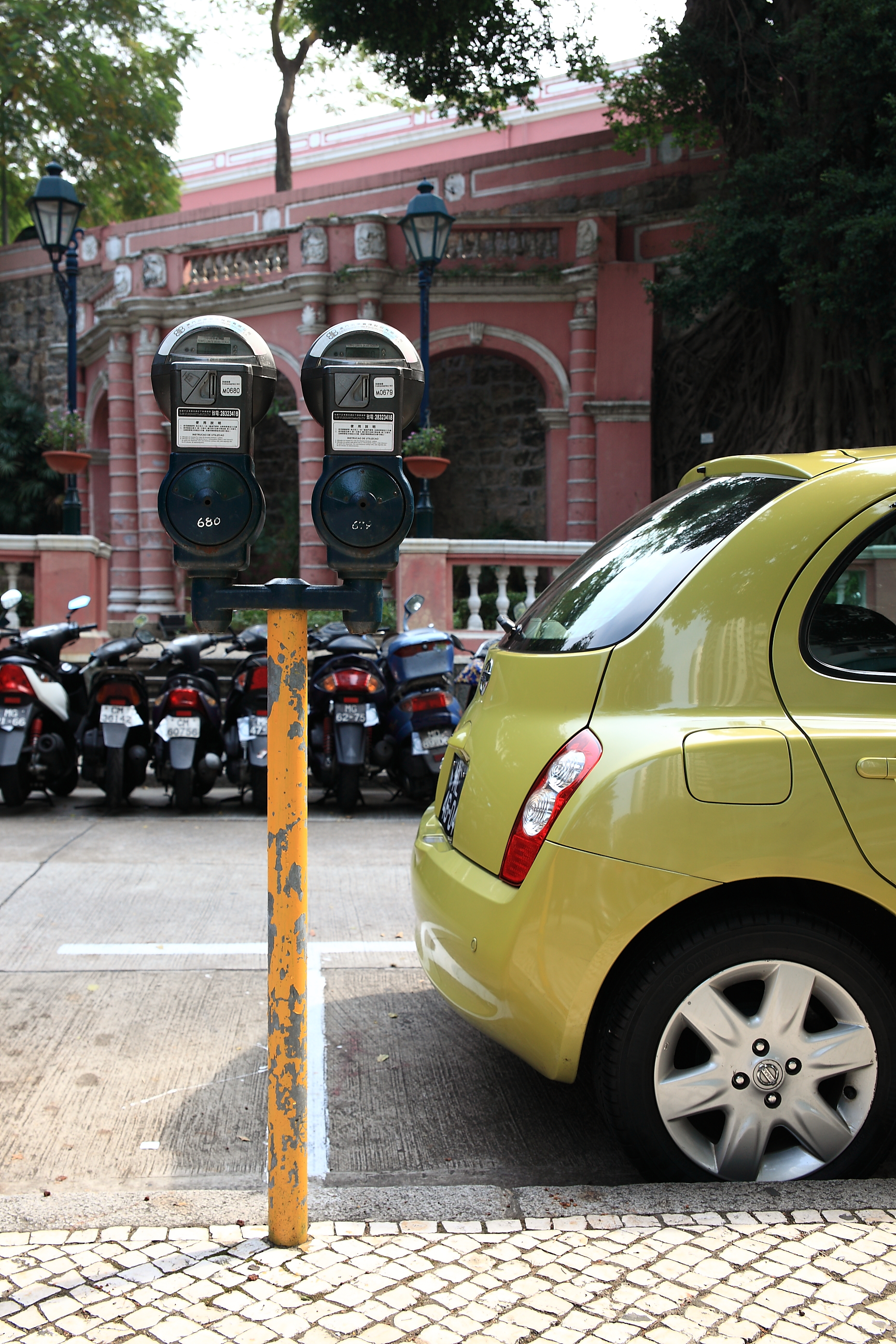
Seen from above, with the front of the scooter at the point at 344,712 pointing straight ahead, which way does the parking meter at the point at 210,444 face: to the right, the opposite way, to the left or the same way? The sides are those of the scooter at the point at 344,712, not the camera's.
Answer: the opposite way

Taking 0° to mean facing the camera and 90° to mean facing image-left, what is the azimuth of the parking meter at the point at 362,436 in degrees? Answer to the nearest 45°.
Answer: approximately 0°

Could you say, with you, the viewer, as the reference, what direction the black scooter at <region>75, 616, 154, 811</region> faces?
facing away from the viewer

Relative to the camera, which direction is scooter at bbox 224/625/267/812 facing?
away from the camera

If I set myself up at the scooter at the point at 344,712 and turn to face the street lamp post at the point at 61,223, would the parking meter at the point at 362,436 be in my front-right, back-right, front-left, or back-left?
back-left

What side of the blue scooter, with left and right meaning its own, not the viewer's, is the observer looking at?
back

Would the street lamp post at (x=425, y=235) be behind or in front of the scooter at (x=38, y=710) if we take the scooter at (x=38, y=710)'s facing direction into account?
in front

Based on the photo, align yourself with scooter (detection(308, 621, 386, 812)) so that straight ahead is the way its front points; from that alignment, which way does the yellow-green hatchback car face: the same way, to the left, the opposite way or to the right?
to the right

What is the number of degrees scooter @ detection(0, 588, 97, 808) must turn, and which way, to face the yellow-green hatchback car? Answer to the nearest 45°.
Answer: approximately 135° to its right

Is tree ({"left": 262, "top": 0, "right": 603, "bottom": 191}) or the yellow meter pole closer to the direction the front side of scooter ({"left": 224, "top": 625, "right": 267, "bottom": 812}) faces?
the tree

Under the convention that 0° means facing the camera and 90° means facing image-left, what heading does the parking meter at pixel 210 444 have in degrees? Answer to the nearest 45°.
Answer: approximately 0°
